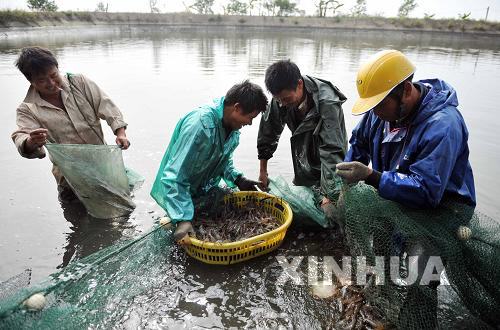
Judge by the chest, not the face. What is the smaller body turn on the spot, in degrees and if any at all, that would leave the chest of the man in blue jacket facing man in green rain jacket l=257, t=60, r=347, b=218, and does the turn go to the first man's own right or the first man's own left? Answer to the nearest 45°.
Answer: approximately 90° to the first man's own right

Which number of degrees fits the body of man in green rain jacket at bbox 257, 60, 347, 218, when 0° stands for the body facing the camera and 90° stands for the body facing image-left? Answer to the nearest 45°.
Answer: approximately 45°

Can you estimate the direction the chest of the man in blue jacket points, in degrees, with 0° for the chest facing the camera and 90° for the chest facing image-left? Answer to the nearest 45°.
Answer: approximately 45°
